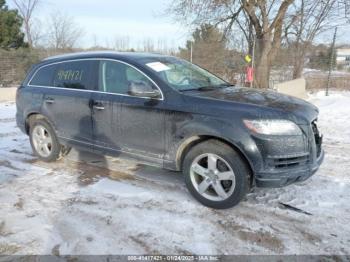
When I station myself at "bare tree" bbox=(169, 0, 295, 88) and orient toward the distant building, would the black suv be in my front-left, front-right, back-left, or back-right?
back-right

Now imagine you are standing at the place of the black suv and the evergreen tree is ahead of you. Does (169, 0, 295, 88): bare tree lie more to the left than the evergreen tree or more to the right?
right

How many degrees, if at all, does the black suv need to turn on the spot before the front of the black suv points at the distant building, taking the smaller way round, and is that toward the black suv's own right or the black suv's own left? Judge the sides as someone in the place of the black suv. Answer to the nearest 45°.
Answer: approximately 90° to the black suv's own left

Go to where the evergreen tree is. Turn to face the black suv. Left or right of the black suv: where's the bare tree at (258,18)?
left

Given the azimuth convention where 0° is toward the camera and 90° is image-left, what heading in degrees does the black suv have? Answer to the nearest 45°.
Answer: approximately 315°

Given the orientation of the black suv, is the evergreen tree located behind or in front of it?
behind

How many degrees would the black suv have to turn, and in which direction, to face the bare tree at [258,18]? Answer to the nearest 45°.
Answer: approximately 135° to its left
